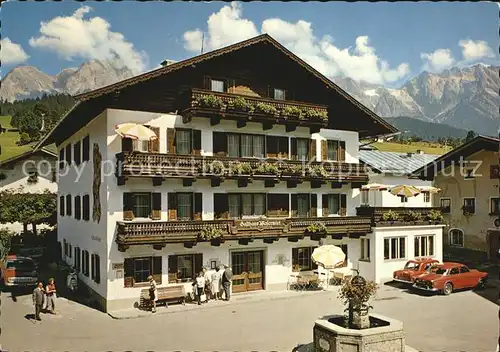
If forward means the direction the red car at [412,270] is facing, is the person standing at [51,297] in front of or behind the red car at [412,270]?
in front

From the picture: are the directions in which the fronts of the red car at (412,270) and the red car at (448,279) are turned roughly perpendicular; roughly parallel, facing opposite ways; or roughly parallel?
roughly parallel

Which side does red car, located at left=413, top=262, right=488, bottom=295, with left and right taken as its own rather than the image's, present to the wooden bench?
front

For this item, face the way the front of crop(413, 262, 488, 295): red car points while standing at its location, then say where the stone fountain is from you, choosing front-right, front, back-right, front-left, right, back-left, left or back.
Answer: front-left

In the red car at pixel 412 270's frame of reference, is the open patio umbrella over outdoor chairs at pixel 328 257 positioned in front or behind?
in front

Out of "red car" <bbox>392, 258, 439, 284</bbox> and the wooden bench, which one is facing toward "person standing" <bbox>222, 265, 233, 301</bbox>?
the red car

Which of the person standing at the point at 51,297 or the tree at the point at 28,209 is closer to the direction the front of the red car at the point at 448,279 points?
the person standing

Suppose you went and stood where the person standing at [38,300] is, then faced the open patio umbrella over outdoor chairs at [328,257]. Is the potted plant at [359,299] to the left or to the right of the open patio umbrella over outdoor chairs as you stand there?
right

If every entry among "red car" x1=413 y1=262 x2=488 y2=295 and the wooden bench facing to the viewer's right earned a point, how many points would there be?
0

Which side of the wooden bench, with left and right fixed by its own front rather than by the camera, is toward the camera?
front

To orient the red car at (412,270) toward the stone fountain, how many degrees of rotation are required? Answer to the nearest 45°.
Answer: approximately 45° to its left

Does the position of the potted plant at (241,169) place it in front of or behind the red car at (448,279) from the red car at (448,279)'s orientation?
in front

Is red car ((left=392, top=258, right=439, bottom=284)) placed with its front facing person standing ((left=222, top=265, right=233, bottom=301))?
yes

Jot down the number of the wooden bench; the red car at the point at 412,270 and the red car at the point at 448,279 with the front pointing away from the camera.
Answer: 0
